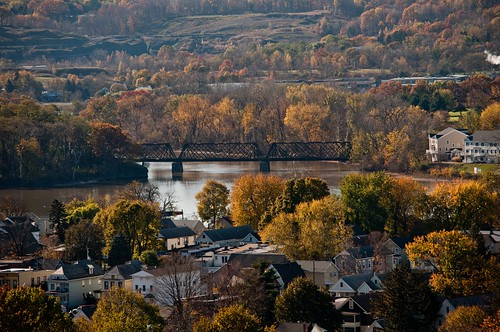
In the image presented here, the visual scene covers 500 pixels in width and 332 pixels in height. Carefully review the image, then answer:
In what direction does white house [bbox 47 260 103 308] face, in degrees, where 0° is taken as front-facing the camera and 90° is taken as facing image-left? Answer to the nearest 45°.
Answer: approximately 45°

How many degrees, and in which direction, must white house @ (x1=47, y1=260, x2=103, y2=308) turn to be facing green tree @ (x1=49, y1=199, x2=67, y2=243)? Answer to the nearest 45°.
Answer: approximately 135° to its right

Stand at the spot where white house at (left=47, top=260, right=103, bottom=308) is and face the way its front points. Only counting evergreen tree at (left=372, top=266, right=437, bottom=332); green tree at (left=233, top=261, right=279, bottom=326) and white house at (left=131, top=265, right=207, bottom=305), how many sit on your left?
3

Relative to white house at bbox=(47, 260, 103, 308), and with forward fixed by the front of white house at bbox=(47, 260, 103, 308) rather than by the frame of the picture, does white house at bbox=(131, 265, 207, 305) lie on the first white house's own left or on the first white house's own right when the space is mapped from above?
on the first white house's own left

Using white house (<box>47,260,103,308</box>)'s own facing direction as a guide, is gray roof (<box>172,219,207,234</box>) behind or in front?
behind

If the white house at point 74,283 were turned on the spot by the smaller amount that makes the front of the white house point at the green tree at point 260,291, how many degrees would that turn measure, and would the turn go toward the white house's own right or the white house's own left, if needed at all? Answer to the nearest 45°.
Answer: approximately 90° to the white house's own left

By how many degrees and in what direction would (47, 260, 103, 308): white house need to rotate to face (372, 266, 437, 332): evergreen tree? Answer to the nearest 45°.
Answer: approximately 90° to its left

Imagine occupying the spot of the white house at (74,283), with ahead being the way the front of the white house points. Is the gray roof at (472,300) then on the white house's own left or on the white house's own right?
on the white house's own left

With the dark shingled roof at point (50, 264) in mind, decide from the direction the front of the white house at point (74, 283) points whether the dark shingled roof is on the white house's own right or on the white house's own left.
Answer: on the white house's own right

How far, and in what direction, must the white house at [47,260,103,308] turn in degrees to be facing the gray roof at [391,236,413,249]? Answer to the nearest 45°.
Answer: approximately 135° to its left

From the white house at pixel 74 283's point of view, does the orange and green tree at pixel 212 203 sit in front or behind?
behind
